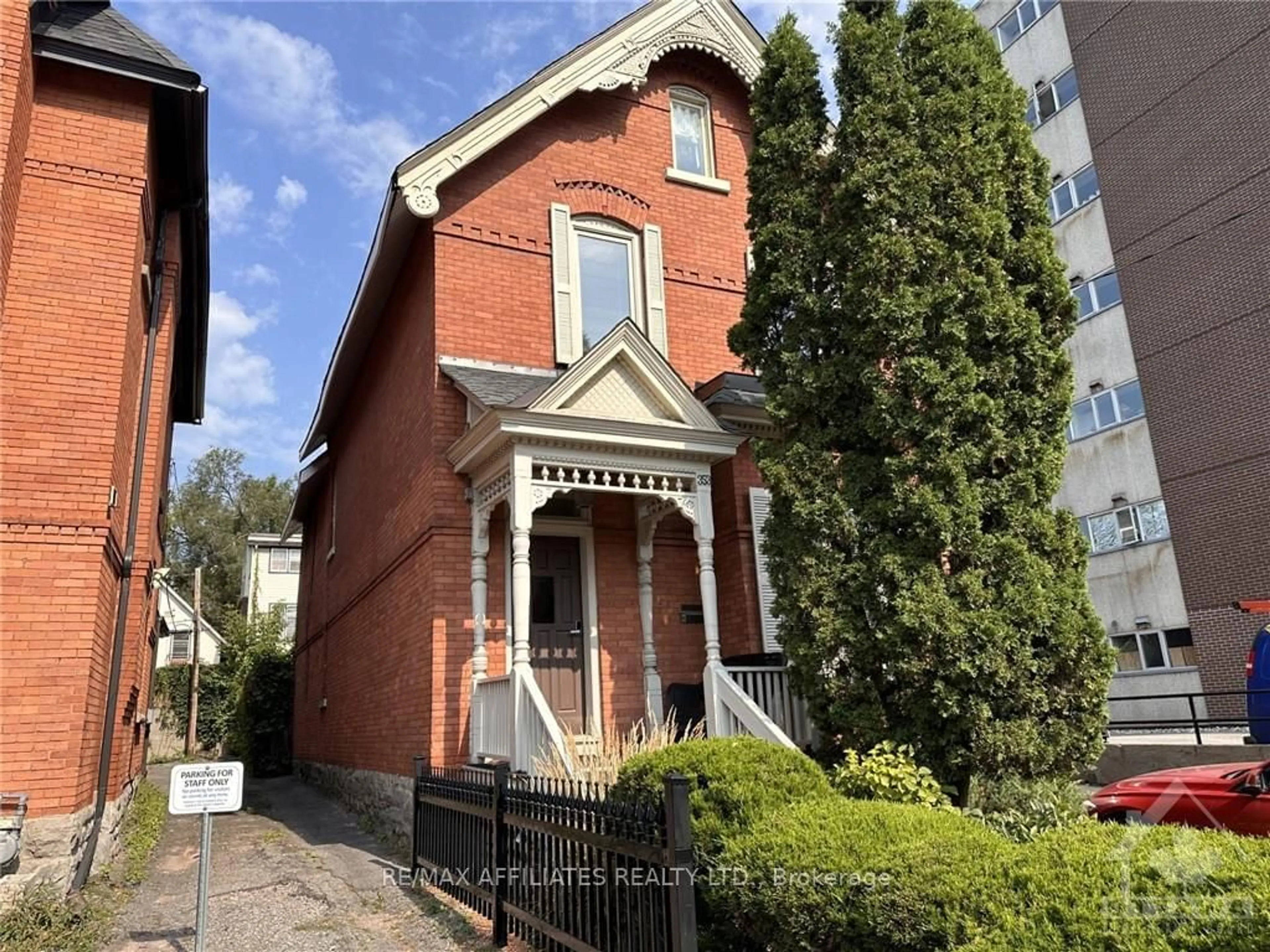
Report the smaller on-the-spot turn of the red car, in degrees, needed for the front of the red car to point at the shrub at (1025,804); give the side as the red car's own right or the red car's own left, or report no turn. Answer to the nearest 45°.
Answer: approximately 45° to the red car's own left

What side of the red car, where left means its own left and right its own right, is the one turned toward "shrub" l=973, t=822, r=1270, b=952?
left

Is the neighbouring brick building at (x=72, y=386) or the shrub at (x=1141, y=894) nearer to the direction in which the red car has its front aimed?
the neighbouring brick building

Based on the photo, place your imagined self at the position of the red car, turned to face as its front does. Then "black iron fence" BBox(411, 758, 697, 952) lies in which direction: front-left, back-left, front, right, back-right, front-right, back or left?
front-left

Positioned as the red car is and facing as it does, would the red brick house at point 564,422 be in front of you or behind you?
in front

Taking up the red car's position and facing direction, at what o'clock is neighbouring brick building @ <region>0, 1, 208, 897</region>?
The neighbouring brick building is roughly at 11 o'clock from the red car.

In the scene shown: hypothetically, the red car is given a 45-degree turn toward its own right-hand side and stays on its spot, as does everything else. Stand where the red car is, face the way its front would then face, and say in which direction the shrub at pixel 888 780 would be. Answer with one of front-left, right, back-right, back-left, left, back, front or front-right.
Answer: left

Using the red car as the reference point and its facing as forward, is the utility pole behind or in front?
in front

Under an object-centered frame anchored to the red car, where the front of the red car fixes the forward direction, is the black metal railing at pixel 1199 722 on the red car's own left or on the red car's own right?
on the red car's own right

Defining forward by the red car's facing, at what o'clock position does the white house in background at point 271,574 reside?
The white house in background is roughly at 1 o'clock from the red car.

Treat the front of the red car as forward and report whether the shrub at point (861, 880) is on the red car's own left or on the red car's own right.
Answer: on the red car's own left

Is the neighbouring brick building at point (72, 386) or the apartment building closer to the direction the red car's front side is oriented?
the neighbouring brick building

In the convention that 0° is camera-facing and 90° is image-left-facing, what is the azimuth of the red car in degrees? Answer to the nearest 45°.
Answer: approximately 90°
